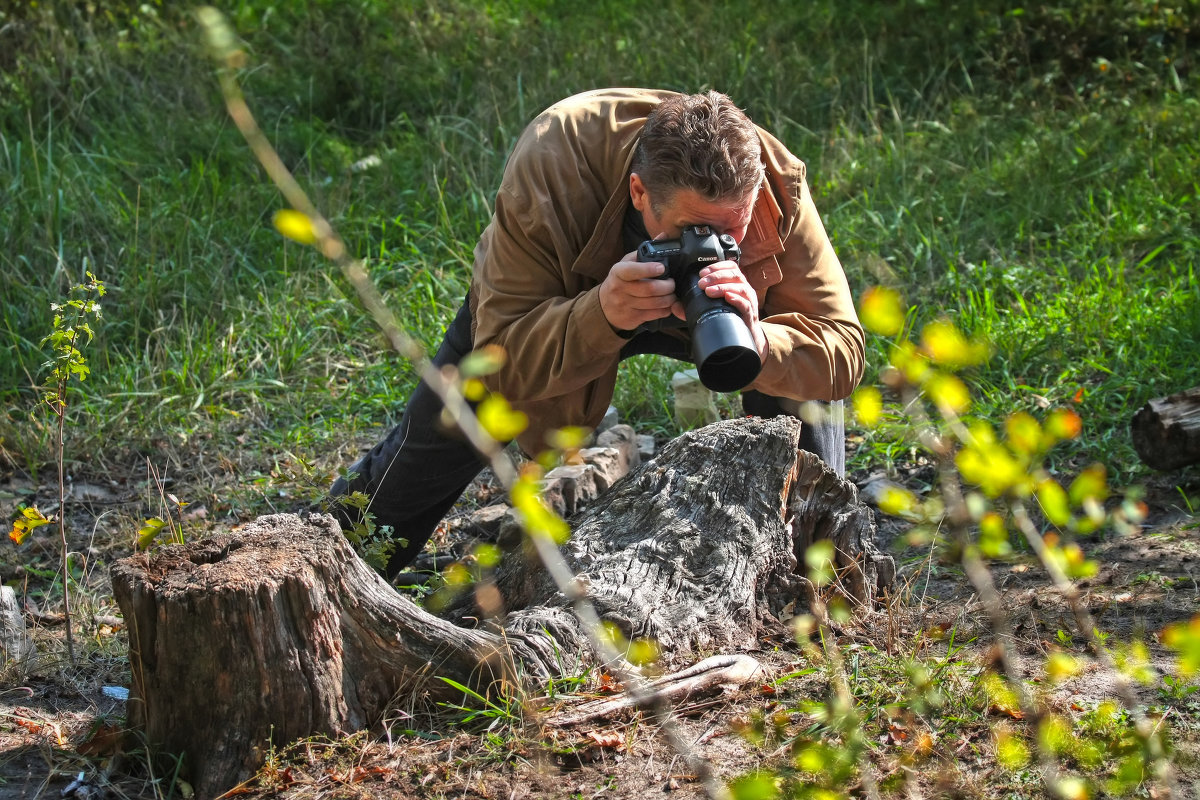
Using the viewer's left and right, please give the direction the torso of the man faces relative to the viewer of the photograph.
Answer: facing the viewer and to the right of the viewer

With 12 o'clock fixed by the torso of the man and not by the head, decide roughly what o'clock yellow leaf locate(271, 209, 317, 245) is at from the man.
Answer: The yellow leaf is roughly at 2 o'clock from the man.

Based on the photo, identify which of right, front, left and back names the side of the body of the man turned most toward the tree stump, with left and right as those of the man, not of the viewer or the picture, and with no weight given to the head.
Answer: front

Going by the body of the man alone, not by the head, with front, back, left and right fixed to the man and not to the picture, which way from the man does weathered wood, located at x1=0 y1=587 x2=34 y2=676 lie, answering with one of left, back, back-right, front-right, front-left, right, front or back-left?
back-right

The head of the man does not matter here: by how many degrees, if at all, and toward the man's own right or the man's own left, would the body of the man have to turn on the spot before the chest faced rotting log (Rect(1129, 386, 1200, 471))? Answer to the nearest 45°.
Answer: approximately 45° to the man's own left

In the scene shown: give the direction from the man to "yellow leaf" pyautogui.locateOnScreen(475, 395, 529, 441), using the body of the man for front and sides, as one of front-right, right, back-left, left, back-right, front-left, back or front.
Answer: front-right
